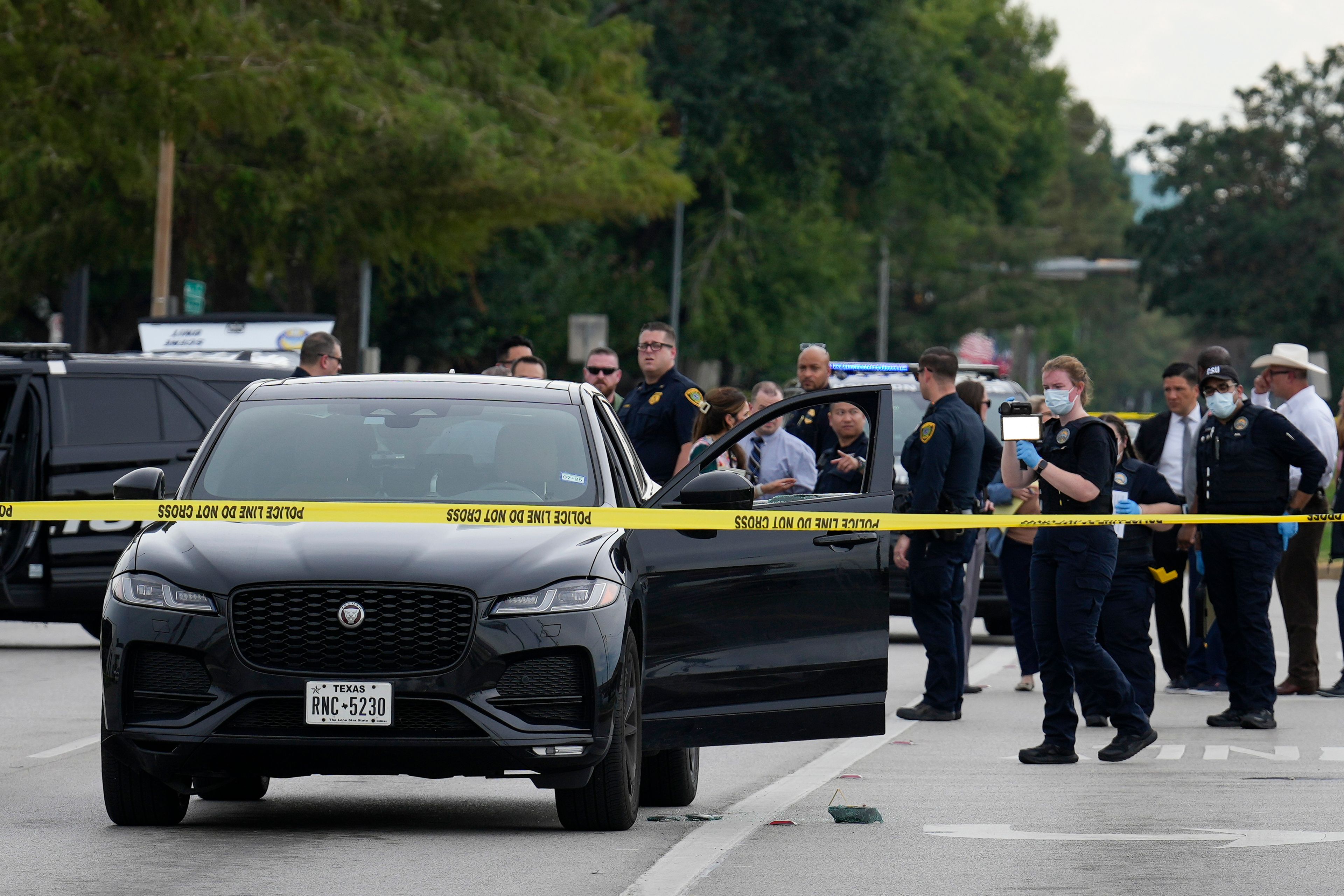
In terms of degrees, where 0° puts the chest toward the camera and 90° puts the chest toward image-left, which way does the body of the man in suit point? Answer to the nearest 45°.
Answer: approximately 315°

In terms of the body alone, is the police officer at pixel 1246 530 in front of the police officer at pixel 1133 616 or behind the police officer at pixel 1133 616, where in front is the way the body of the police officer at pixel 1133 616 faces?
behind

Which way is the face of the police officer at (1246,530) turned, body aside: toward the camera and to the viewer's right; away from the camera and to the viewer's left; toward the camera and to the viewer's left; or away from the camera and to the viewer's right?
toward the camera and to the viewer's left

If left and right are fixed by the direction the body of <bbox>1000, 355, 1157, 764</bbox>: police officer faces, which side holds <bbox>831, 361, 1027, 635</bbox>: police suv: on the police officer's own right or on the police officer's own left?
on the police officer's own right

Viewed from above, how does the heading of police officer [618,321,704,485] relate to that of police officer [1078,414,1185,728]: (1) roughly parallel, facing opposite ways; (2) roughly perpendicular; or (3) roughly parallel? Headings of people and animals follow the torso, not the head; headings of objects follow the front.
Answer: roughly parallel

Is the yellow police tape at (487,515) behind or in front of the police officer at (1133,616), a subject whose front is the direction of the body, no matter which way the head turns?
in front

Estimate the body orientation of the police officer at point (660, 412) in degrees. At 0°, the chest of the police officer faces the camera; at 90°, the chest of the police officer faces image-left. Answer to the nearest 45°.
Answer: approximately 45°

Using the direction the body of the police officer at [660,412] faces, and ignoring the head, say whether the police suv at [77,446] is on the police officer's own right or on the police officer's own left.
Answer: on the police officer's own right

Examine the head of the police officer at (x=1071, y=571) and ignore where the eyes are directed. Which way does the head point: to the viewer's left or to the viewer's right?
to the viewer's left

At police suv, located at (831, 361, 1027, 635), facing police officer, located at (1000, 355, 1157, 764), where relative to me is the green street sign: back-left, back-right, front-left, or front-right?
back-right

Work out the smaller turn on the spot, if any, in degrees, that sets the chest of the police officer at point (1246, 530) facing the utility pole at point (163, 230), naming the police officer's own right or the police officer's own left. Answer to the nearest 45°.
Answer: approximately 90° to the police officer's own right

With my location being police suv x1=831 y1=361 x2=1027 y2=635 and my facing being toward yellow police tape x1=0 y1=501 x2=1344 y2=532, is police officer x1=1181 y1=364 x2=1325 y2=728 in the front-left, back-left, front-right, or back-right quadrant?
front-left

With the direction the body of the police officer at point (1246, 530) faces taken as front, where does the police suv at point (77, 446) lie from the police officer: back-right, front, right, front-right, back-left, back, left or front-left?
front-right
